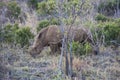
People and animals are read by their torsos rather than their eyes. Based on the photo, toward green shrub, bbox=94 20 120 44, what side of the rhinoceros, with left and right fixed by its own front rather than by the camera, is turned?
back

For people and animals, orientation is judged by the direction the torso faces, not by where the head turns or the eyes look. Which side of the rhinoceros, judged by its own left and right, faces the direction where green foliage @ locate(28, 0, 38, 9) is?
right

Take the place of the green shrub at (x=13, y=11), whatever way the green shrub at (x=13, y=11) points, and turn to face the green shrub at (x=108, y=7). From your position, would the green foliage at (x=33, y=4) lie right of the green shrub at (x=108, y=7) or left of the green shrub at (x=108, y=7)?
left

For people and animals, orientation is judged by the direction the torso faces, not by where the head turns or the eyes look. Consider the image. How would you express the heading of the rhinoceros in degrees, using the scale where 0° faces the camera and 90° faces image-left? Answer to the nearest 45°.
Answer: approximately 90°

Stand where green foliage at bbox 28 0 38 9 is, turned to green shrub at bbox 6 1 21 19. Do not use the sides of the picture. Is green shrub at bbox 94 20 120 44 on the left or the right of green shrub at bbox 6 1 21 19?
left

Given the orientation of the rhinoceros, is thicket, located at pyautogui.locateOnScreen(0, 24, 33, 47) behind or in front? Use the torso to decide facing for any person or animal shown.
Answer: in front

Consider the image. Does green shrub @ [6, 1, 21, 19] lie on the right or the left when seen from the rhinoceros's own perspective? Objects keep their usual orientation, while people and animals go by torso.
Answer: on its right

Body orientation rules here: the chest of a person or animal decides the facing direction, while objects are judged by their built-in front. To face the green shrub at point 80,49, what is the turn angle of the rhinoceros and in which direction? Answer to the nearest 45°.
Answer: approximately 135° to its left

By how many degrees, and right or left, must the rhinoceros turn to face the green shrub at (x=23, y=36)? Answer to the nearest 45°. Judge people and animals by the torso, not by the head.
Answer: approximately 45° to its right
